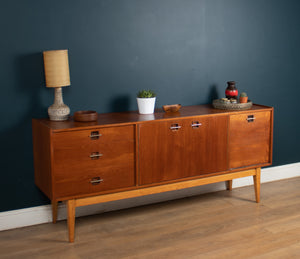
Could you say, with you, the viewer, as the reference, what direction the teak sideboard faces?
facing the viewer and to the right of the viewer
